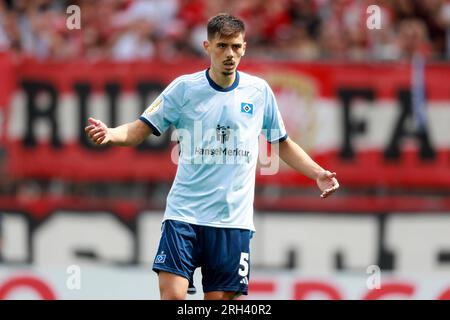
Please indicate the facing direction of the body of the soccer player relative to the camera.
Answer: toward the camera

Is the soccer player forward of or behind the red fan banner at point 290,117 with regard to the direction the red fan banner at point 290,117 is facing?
forward

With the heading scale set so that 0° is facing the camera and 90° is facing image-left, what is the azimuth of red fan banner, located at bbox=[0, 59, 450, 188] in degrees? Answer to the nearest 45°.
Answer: approximately 0°

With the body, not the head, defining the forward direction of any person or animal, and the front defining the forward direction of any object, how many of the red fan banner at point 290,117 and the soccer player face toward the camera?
2

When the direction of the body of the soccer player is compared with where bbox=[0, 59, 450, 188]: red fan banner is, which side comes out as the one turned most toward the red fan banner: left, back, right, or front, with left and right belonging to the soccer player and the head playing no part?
back
